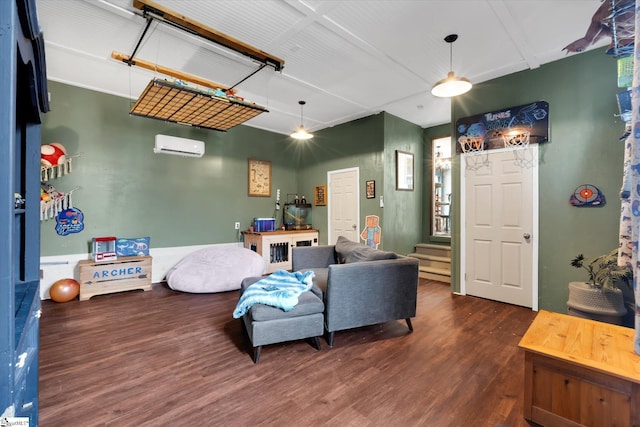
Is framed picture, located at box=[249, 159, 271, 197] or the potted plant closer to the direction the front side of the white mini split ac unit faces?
the potted plant

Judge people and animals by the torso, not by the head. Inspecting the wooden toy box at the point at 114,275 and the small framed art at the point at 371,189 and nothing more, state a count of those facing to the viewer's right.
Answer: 0

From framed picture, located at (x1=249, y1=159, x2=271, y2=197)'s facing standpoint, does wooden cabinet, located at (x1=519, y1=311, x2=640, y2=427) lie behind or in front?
in front

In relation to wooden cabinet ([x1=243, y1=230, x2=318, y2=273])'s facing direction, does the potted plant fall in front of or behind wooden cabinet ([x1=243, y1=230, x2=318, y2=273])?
in front

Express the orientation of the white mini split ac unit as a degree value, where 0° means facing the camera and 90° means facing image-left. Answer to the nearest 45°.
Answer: approximately 315°

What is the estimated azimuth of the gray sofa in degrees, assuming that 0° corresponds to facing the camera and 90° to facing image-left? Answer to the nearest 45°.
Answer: approximately 45°

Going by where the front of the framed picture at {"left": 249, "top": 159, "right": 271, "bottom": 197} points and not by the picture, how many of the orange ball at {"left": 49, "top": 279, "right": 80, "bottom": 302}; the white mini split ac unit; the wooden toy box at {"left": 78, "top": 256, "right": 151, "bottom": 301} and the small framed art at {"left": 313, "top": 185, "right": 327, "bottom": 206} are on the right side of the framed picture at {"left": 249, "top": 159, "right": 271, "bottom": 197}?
3

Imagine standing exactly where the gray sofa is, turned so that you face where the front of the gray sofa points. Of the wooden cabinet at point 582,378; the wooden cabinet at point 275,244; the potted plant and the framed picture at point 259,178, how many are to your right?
2

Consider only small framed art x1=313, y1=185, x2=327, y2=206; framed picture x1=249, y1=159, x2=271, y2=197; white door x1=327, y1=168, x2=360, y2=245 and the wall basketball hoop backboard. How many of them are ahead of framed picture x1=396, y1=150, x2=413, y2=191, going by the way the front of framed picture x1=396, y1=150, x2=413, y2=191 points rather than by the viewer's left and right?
1

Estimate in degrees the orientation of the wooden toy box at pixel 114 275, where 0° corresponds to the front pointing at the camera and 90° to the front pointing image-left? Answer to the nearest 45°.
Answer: approximately 0°

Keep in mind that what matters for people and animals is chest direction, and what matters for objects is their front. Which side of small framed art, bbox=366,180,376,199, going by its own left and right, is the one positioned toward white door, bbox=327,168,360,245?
right

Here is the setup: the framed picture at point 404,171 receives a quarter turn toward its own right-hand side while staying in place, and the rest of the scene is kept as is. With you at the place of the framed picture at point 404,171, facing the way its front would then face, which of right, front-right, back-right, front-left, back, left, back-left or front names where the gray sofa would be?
front-left

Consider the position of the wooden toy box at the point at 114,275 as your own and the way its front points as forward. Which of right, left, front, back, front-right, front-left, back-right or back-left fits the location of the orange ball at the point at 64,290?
right
